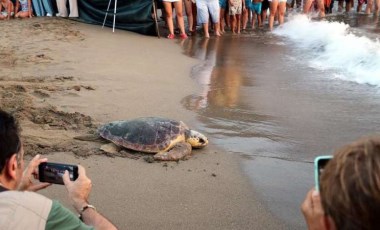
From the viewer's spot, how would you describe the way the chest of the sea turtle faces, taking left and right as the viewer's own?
facing to the right of the viewer

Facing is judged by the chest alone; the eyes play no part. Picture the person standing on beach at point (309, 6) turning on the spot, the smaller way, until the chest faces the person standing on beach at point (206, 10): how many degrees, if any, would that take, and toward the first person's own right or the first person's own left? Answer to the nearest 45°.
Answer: approximately 45° to the first person's own right

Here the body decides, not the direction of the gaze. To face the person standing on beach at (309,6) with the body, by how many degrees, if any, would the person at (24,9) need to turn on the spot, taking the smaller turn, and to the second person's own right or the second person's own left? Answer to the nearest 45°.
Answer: approximately 90° to the second person's own left

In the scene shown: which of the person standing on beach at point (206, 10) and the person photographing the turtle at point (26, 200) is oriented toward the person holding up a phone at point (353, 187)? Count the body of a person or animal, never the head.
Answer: the person standing on beach at point (206, 10)

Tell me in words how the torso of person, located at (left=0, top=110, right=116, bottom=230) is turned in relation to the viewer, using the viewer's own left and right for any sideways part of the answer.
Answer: facing away from the viewer and to the right of the viewer

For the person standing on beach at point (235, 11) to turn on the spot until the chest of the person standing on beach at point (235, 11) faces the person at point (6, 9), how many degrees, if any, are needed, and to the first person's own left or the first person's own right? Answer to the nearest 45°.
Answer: approximately 90° to the first person's own right

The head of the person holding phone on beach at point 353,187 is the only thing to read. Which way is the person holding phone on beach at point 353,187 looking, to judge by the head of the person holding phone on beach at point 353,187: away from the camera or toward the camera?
away from the camera

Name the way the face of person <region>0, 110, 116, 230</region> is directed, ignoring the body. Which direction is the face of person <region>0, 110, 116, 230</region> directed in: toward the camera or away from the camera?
away from the camera

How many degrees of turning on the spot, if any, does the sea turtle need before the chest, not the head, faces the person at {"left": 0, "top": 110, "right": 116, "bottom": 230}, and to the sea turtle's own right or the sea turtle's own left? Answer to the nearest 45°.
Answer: approximately 90° to the sea turtle's own right

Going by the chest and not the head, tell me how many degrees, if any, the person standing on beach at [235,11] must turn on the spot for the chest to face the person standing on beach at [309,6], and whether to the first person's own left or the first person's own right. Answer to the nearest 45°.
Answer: approximately 135° to the first person's own left

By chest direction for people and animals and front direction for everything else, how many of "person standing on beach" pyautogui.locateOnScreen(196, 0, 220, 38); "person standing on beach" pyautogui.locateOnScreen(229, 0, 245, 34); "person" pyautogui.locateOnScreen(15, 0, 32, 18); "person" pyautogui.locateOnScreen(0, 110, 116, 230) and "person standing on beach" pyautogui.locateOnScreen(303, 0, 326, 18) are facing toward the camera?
4

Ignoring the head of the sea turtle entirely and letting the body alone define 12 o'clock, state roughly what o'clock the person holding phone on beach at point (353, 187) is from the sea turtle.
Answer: The person holding phone on beach is roughly at 3 o'clock from the sea turtle.

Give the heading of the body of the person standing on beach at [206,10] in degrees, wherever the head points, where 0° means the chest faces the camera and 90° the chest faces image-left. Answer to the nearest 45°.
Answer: approximately 0°

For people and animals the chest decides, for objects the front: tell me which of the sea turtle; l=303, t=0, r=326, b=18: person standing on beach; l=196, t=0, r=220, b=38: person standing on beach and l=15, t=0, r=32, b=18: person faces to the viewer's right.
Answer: the sea turtle
